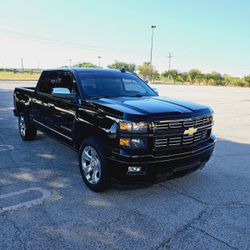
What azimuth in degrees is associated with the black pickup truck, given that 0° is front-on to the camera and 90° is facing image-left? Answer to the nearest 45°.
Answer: approximately 315°
